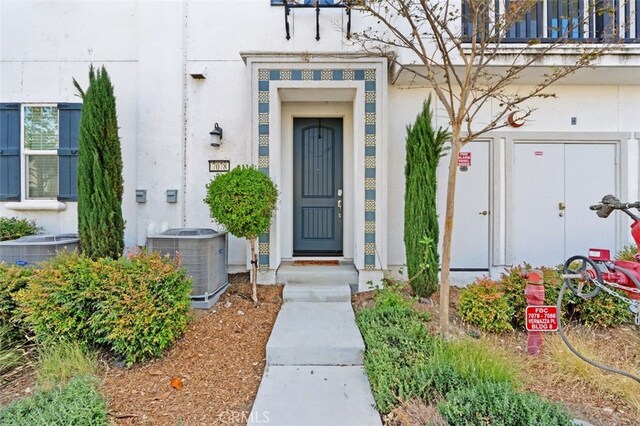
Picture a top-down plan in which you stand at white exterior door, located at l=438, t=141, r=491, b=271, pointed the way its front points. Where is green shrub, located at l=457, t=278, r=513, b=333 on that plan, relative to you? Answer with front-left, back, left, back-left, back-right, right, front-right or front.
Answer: front

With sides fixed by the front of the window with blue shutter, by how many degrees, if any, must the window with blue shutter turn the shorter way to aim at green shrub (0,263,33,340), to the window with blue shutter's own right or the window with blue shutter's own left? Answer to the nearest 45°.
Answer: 0° — it already faces it

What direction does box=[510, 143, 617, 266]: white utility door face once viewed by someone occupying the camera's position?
facing the viewer

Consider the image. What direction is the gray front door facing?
toward the camera

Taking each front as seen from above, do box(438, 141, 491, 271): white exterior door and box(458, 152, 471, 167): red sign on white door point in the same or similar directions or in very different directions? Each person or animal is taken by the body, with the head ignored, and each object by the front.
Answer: same or similar directions

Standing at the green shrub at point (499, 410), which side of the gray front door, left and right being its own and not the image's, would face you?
front

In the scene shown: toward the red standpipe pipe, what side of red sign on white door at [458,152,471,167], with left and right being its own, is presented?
front

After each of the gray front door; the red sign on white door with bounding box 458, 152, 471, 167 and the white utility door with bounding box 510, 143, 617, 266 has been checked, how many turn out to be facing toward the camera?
3

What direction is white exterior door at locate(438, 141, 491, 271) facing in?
toward the camera

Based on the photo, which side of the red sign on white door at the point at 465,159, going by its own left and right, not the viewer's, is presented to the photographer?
front

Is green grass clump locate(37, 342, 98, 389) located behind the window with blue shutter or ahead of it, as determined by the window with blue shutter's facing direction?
ahead

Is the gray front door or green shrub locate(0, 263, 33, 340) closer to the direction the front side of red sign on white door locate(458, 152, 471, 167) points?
the green shrub

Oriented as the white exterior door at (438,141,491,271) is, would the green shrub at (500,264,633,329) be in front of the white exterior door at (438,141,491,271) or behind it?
in front

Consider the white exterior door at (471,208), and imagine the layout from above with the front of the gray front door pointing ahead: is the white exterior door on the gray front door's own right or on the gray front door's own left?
on the gray front door's own left

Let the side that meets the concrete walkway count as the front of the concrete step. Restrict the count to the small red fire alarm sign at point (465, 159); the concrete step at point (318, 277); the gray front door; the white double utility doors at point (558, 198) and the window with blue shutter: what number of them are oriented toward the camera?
5
